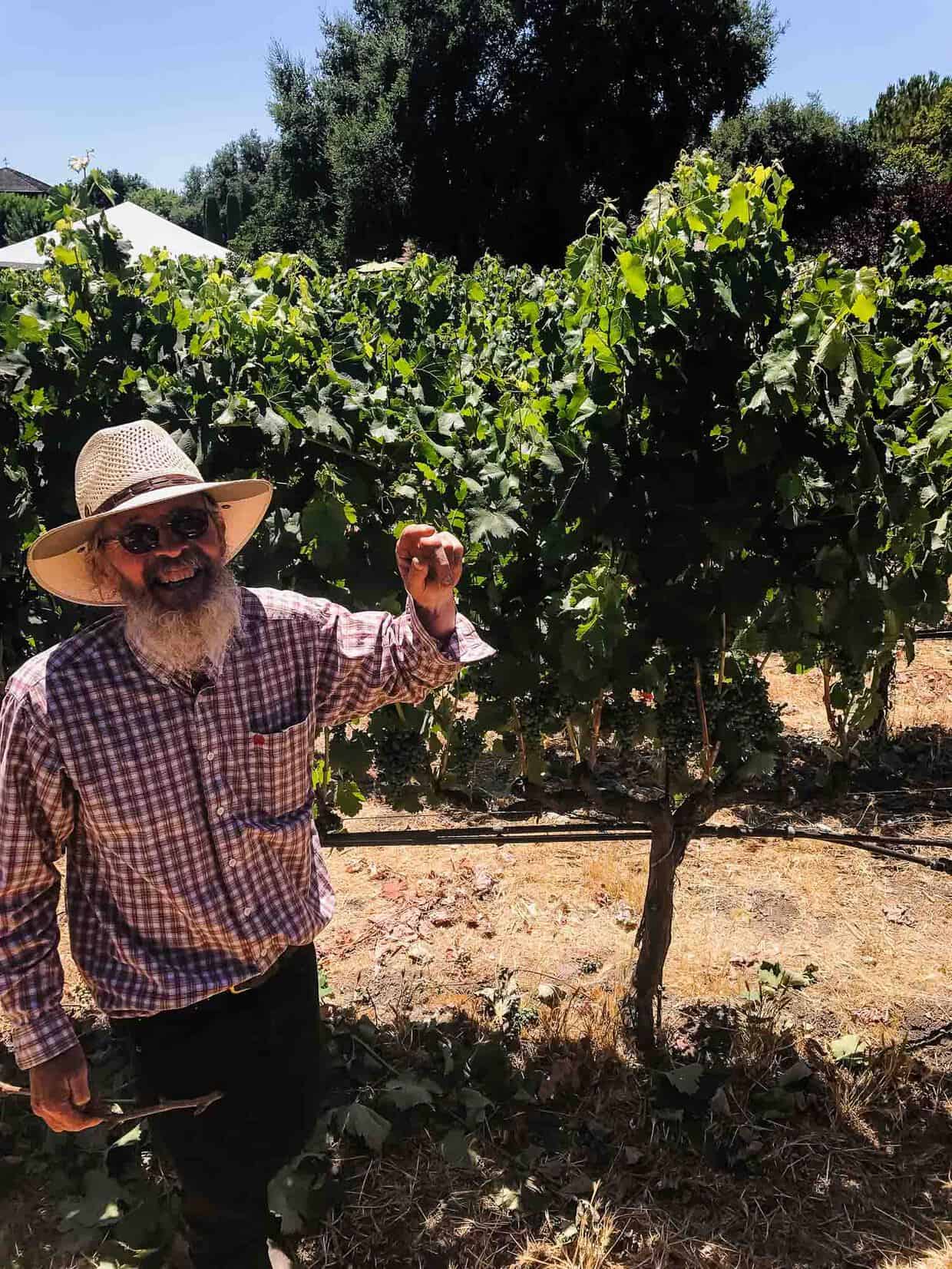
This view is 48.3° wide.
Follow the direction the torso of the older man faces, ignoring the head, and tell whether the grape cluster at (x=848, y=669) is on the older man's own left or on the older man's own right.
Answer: on the older man's own left

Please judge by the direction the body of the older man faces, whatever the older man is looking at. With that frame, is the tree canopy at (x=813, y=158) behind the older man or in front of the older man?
behind

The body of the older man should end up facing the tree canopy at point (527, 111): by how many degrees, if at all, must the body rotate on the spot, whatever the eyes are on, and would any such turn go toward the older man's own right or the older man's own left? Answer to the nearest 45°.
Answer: approximately 180°

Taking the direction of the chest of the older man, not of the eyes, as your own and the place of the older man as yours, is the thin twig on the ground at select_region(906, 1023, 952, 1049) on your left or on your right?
on your left

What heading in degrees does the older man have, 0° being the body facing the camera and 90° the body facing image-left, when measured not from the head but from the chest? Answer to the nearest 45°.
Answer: approximately 0°

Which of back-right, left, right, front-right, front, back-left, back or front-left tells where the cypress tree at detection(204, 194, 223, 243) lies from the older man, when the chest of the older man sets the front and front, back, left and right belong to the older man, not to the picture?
back

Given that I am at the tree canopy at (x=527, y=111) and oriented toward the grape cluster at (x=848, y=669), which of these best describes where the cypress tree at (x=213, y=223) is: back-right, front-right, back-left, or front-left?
back-right
